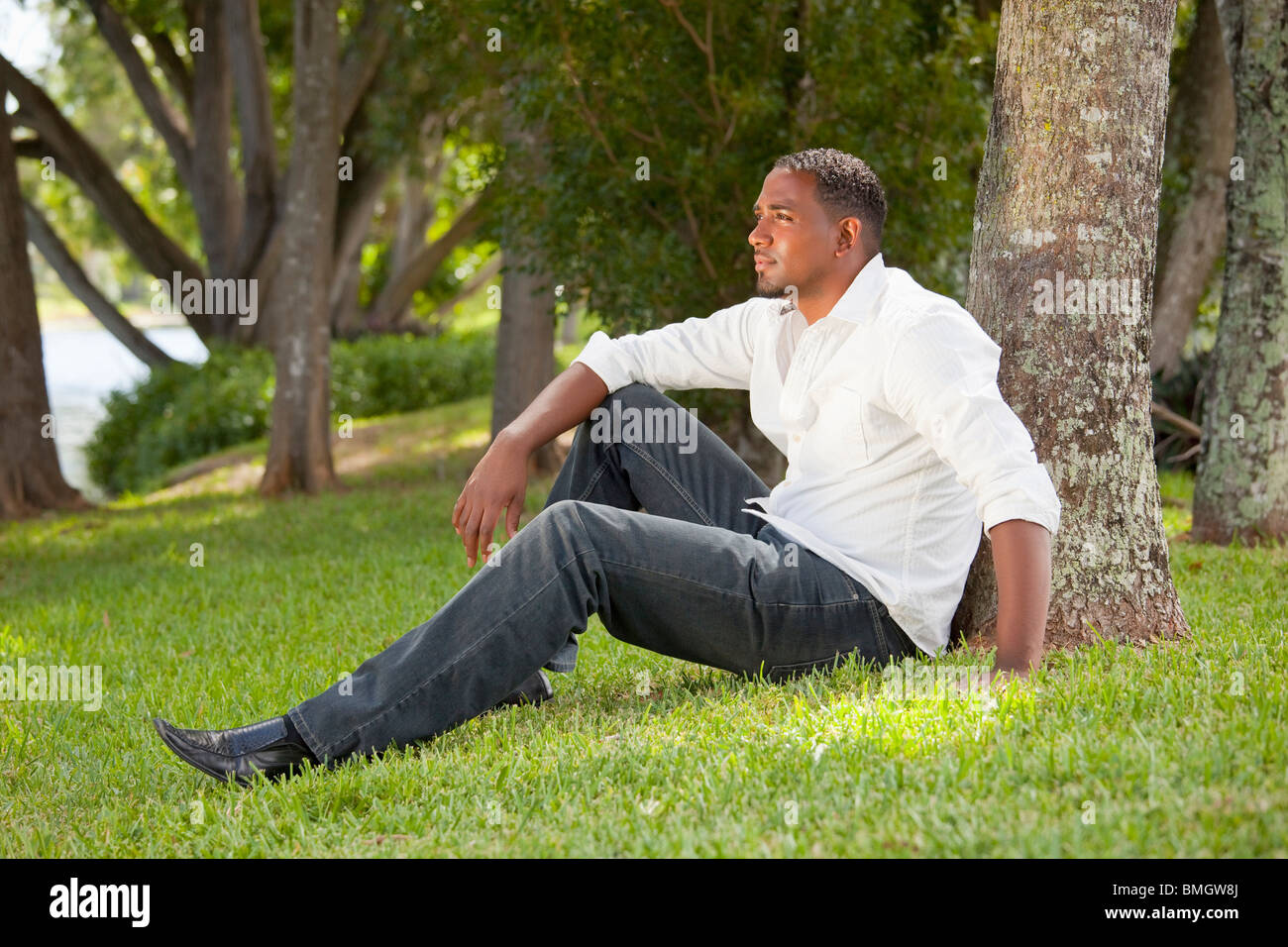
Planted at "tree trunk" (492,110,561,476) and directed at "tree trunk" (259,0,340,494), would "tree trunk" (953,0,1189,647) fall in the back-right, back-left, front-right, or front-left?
back-left

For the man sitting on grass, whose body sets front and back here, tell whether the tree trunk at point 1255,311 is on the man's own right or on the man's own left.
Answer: on the man's own right

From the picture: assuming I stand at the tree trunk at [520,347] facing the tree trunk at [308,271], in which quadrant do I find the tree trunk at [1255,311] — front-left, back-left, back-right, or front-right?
back-left

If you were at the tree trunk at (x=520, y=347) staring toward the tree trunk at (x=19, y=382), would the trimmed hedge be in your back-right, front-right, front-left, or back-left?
front-right

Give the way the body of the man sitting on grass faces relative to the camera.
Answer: to the viewer's left

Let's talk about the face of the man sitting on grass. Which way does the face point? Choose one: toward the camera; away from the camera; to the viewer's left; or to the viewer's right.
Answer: to the viewer's left

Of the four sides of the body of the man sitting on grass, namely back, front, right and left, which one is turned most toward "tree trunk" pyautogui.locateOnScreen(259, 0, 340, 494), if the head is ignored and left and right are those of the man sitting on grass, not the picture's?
right

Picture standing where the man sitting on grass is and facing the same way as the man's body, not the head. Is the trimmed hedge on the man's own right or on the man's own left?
on the man's own right

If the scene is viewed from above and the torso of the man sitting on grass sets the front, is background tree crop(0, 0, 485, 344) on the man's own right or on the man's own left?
on the man's own right

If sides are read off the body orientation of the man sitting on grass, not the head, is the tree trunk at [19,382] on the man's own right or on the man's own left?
on the man's own right
